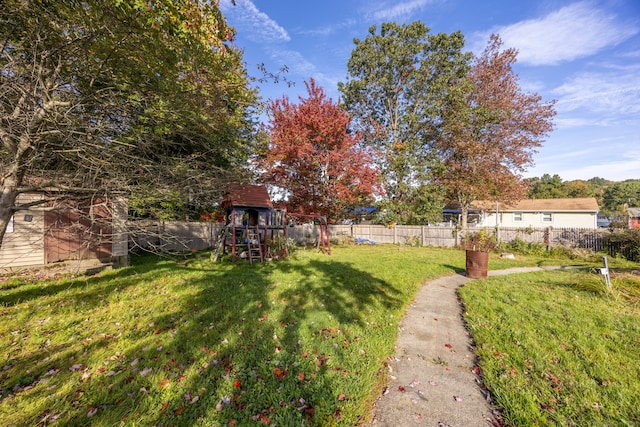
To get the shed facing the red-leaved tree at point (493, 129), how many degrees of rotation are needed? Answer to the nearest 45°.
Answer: approximately 90° to its left

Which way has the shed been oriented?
toward the camera

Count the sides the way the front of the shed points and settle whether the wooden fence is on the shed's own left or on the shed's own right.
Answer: on the shed's own left

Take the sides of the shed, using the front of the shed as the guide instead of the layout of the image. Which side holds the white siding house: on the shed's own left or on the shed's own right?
on the shed's own left

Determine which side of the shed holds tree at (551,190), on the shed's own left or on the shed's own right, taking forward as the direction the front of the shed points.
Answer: on the shed's own left

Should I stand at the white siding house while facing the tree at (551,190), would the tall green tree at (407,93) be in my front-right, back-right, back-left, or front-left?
back-left

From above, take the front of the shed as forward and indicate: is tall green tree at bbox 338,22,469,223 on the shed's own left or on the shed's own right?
on the shed's own left

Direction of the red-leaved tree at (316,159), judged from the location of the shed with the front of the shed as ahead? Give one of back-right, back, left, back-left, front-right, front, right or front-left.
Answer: left

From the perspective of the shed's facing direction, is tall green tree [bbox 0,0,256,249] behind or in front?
in front
